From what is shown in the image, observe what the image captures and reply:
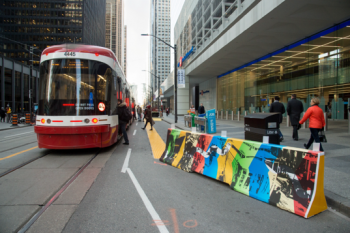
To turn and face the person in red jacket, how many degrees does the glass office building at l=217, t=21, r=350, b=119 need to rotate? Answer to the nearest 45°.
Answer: approximately 45° to its left

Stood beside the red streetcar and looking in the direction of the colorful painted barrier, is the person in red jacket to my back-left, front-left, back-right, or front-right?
front-left

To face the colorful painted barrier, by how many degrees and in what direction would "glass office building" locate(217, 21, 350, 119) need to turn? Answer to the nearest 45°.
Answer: approximately 45° to its left

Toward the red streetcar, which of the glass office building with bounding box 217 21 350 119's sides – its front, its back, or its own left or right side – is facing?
front

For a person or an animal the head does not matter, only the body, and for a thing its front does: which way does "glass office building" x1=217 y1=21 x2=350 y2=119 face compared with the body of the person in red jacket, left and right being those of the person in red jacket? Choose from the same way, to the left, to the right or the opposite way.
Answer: to the left

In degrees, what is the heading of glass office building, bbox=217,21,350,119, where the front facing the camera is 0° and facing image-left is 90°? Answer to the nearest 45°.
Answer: approximately 45°
